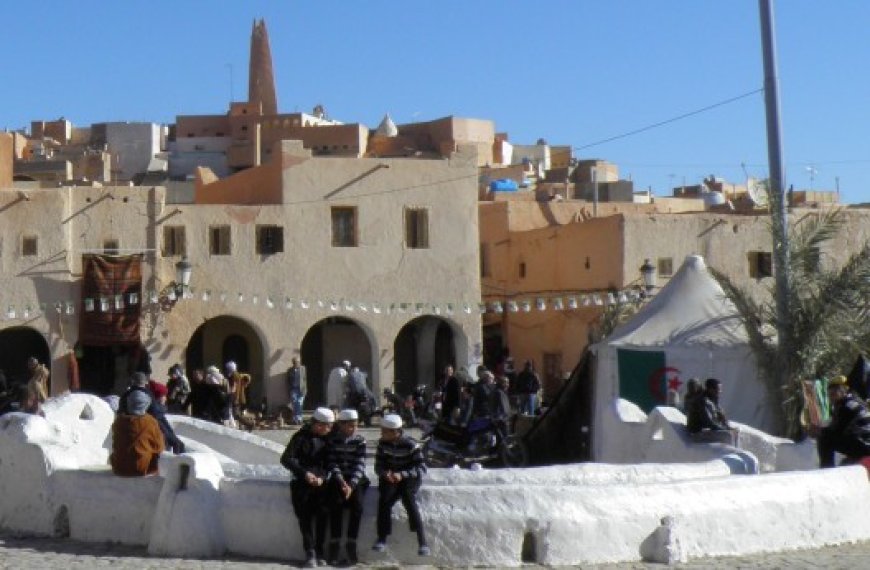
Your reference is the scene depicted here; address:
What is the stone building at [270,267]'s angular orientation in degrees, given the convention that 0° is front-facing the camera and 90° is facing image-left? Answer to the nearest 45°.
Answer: approximately 0°

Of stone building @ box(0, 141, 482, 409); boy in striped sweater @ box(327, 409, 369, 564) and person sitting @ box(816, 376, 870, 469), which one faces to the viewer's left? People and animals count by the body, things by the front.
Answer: the person sitting

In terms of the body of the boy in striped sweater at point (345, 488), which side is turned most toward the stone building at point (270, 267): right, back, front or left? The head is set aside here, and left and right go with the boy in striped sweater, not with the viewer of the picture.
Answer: back
